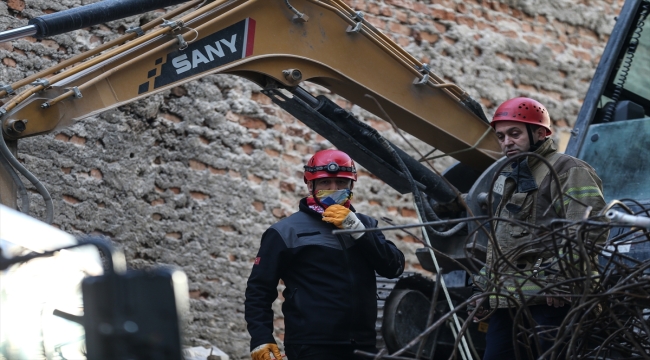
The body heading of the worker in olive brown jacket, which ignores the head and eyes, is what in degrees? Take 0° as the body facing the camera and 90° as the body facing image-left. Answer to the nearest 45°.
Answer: approximately 45°

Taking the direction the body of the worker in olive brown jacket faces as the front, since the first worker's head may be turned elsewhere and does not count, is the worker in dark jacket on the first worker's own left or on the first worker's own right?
on the first worker's own right

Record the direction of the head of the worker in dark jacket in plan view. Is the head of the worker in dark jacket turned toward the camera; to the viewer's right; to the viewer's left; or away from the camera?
toward the camera

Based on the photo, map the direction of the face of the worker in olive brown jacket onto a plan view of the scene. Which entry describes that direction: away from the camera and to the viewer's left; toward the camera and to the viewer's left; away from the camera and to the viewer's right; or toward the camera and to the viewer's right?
toward the camera and to the viewer's left
